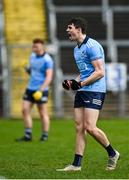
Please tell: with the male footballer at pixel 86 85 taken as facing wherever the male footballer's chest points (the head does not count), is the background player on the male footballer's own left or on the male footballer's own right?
on the male footballer's own right

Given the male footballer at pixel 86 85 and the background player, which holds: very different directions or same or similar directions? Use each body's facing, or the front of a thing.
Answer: same or similar directions

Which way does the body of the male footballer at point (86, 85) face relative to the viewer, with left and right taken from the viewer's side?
facing the viewer and to the left of the viewer

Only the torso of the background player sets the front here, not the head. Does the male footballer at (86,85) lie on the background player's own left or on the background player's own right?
on the background player's own left

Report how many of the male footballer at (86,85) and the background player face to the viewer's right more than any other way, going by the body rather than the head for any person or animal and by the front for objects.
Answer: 0
